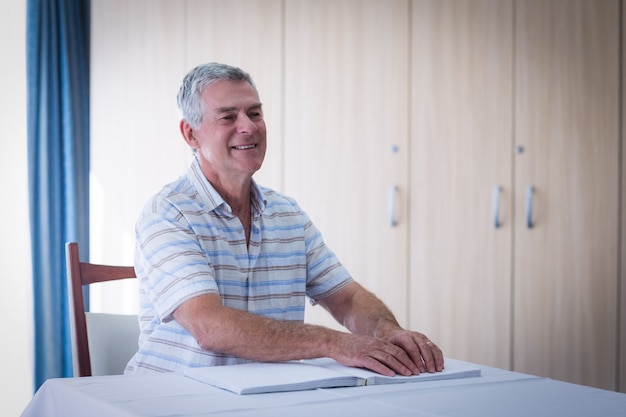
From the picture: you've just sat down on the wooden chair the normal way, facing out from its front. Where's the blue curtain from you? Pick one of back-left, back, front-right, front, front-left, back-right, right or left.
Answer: back-left

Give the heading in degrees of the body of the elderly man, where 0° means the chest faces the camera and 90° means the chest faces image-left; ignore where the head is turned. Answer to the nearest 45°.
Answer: approximately 315°

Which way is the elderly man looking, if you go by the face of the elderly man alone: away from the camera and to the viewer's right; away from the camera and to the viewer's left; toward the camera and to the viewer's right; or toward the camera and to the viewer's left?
toward the camera and to the viewer's right

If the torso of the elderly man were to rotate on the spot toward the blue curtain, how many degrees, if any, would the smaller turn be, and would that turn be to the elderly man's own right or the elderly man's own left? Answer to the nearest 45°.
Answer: approximately 180°

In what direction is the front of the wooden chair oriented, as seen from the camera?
facing the viewer and to the right of the viewer

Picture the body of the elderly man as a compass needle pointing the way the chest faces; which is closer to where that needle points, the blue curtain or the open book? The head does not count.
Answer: the open book

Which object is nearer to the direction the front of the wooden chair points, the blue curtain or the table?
the table

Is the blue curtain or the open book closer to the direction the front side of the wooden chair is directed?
the open book
